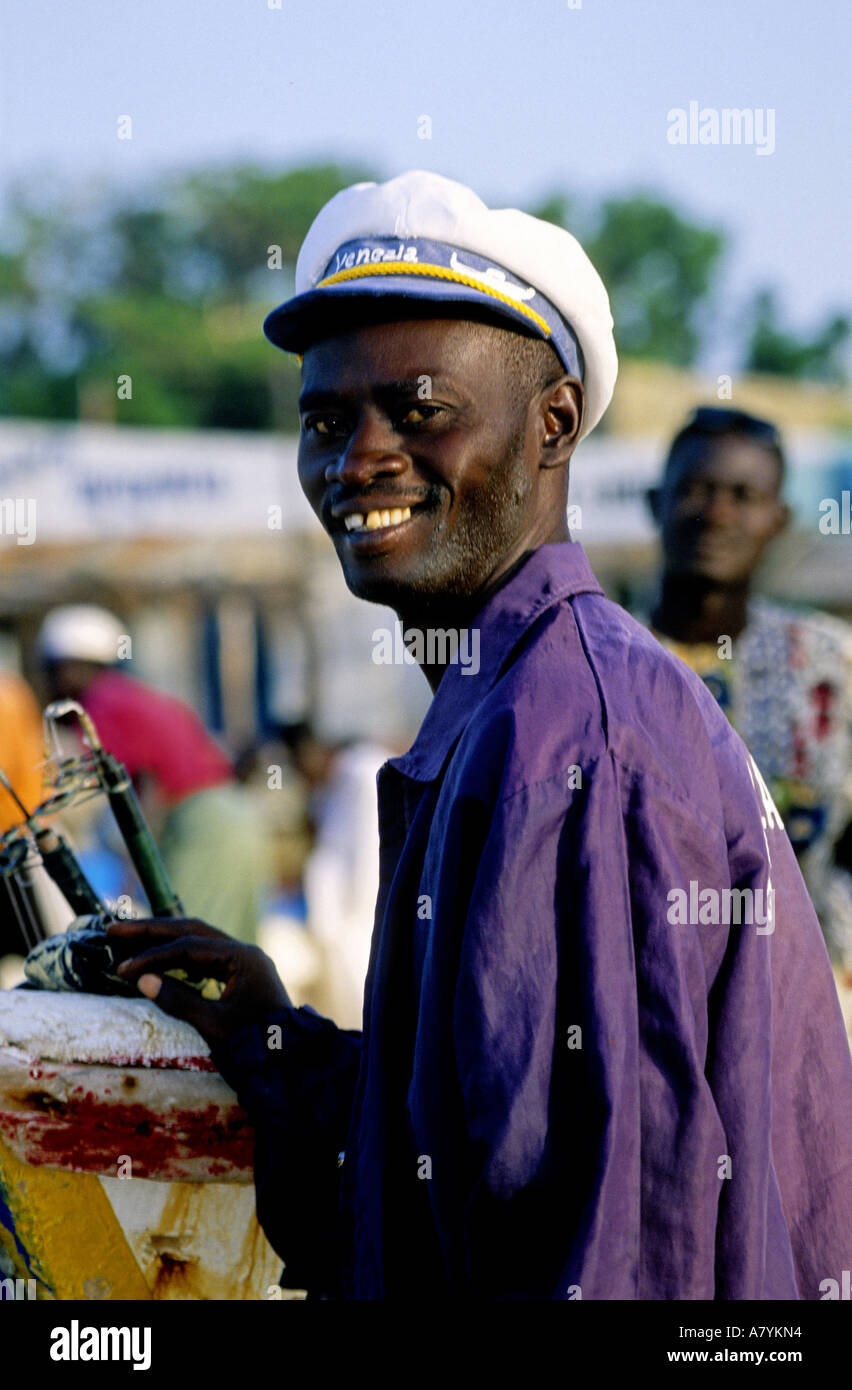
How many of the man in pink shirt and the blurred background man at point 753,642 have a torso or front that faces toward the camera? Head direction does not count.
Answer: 1

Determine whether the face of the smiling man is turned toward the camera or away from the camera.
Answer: toward the camera

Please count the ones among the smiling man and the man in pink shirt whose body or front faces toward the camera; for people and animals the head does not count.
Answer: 0

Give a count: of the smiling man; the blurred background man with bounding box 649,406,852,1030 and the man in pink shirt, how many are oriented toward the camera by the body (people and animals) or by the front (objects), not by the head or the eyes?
1

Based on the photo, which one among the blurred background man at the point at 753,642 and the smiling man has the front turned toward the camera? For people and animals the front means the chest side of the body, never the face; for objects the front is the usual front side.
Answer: the blurred background man

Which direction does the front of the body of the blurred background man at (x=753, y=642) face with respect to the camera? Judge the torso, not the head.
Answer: toward the camera

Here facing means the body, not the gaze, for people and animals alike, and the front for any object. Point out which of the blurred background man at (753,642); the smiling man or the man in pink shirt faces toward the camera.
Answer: the blurred background man

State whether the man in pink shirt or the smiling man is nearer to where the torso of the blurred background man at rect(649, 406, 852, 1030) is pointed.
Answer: the smiling man

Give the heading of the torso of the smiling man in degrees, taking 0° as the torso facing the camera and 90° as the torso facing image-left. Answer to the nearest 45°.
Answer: approximately 90°
